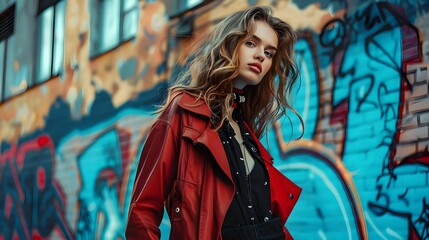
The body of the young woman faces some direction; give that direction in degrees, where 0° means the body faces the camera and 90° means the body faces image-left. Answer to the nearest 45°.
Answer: approximately 315°

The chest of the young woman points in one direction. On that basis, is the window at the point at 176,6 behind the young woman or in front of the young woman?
behind
